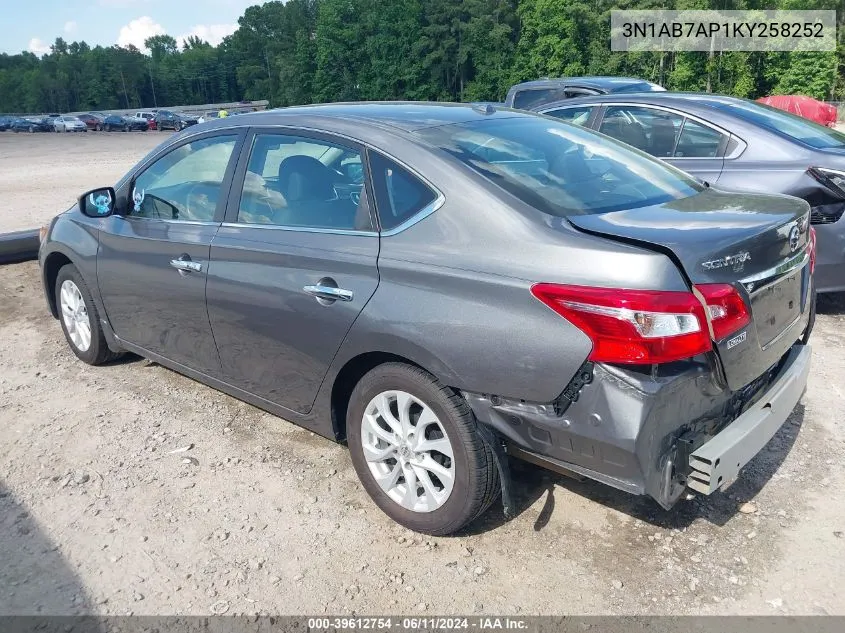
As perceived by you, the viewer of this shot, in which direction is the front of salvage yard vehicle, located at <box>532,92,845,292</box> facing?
facing away from the viewer and to the left of the viewer

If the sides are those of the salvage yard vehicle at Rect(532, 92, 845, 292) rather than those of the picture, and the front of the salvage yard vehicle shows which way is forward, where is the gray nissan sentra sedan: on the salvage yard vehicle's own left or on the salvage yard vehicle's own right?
on the salvage yard vehicle's own left

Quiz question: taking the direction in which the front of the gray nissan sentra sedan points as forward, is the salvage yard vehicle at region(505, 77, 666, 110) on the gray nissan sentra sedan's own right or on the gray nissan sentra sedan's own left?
on the gray nissan sentra sedan's own right

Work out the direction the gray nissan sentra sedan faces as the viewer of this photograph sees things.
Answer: facing away from the viewer and to the left of the viewer
